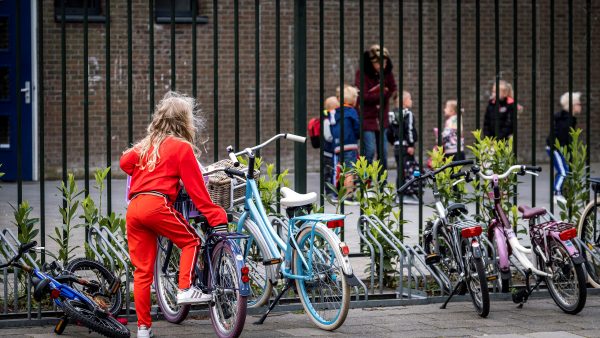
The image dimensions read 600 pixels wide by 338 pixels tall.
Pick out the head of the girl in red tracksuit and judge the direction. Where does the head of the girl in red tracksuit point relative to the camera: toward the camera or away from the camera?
away from the camera

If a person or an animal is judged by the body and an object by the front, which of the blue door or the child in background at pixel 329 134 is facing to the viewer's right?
the child in background

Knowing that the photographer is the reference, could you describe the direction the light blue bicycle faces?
facing away from the viewer and to the left of the viewer

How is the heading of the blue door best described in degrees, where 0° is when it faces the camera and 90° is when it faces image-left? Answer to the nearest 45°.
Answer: approximately 0°

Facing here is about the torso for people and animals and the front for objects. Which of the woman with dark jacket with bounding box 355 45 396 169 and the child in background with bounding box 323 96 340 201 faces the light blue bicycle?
the woman with dark jacket

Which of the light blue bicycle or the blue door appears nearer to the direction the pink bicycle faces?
the blue door

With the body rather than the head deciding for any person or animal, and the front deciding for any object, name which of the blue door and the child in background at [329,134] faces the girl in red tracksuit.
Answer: the blue door

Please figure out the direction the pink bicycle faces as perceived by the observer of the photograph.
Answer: facing away from the viewer and to the left of the viewer

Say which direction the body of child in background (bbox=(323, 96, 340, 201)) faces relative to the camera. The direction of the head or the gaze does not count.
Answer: to the viewer's right
